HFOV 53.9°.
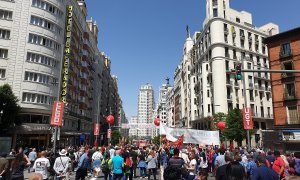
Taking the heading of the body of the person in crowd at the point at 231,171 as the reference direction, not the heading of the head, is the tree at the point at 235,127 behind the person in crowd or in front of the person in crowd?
in front

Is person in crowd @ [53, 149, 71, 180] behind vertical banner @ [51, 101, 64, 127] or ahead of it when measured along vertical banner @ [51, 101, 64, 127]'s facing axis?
ahead

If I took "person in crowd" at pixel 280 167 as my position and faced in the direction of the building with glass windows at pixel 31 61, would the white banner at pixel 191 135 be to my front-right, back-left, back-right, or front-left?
front-right

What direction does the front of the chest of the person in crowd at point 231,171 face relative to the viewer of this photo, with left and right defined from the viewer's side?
facing away from the viewer

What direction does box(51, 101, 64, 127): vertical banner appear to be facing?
toward the camera

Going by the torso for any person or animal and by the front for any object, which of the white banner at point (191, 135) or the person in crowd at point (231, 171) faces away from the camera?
the person in crowd

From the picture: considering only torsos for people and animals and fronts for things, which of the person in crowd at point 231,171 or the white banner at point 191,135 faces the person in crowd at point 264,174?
the white banner

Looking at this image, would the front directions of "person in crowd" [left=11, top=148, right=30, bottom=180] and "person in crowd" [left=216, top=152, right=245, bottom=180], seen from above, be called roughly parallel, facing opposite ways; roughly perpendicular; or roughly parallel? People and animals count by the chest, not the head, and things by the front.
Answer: roughly parallel

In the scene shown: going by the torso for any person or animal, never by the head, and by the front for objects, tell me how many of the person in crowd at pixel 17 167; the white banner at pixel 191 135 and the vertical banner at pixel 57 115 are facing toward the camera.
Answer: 2

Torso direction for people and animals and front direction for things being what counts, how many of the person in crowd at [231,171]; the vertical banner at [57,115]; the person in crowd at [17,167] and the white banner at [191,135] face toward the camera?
2

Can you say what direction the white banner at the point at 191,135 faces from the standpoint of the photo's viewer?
facing the viewer

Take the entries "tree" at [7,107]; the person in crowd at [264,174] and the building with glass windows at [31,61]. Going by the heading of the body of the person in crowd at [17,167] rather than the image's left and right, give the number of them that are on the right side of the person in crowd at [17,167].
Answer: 1

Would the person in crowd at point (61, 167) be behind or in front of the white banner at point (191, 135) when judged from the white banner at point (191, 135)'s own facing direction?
in front

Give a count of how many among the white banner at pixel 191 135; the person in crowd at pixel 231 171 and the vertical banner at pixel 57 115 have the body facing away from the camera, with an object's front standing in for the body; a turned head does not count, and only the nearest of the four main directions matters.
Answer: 1

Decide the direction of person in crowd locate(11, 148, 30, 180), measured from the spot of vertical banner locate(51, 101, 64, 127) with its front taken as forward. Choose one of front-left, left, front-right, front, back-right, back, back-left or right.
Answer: front

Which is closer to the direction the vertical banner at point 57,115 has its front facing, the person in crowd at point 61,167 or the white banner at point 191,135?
the person in crowd

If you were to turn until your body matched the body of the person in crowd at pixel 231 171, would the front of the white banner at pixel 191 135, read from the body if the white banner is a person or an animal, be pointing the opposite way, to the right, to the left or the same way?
the opposite way

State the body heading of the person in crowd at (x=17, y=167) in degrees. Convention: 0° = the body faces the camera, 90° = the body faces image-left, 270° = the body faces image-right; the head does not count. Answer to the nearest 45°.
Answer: approximately 225°
